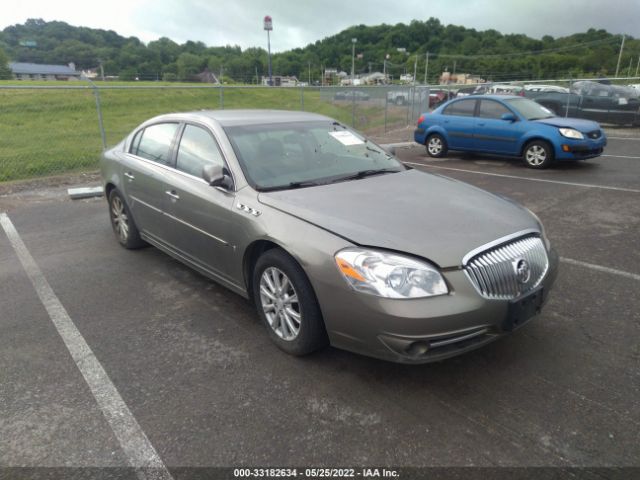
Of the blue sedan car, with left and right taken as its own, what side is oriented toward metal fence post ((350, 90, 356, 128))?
back

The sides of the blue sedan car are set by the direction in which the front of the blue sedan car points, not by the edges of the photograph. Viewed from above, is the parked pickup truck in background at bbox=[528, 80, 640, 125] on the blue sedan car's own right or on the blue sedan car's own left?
on the blue sedan car's own left

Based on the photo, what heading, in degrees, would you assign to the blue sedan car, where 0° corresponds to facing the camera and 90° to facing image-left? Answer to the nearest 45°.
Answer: approximately 315°

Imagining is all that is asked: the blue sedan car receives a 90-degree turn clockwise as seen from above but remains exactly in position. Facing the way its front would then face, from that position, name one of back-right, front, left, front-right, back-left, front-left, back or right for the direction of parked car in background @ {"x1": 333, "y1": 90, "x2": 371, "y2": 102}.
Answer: right
